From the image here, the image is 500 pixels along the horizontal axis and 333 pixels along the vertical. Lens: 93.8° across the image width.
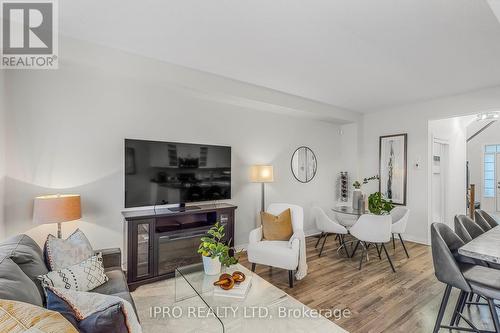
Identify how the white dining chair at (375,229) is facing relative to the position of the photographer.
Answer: facing away from the viewer and to the left of the viewer

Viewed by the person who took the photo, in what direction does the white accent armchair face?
facing the viewer and to the left of the viewer

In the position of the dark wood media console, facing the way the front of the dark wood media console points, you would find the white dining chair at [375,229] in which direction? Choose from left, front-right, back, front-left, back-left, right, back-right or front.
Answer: front-left

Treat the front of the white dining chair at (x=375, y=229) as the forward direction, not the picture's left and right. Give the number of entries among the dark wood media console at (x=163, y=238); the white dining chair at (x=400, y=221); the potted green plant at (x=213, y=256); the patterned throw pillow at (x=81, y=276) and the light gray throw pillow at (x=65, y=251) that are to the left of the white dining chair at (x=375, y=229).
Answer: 4

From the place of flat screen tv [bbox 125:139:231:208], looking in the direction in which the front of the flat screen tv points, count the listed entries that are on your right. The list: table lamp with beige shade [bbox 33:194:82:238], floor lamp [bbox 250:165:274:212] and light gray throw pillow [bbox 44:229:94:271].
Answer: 2

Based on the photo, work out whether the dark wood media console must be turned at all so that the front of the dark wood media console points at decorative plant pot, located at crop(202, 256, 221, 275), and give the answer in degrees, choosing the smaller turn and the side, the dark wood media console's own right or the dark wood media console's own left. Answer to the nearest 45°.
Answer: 0° — it already faces it

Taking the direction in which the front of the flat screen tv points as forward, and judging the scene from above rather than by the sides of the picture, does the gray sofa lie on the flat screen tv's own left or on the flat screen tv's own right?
on the flat screen tv's own right

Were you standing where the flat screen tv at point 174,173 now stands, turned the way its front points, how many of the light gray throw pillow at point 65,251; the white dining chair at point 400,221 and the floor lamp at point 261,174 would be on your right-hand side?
1

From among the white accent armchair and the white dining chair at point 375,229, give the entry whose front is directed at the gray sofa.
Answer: the white accent armchair

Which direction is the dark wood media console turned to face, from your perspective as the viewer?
facing the viewer and to the right of the viewer

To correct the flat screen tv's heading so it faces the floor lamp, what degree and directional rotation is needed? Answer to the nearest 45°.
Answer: approximately 45° to its left

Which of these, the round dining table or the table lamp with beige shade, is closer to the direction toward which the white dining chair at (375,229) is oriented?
the round dining table

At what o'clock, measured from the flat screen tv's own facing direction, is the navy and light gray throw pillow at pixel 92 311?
The navy and light gray throw pillow is roughly at 2 o'clock from the flat screen tv.

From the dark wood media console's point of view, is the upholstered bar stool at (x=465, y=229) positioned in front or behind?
in front

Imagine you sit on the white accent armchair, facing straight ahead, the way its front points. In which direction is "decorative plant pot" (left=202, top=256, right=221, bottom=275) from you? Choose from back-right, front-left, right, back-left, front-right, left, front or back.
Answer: front

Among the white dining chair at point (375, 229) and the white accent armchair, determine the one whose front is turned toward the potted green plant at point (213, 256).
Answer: the white accent armchair

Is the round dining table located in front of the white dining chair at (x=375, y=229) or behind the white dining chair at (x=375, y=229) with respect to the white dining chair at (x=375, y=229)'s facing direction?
in front
